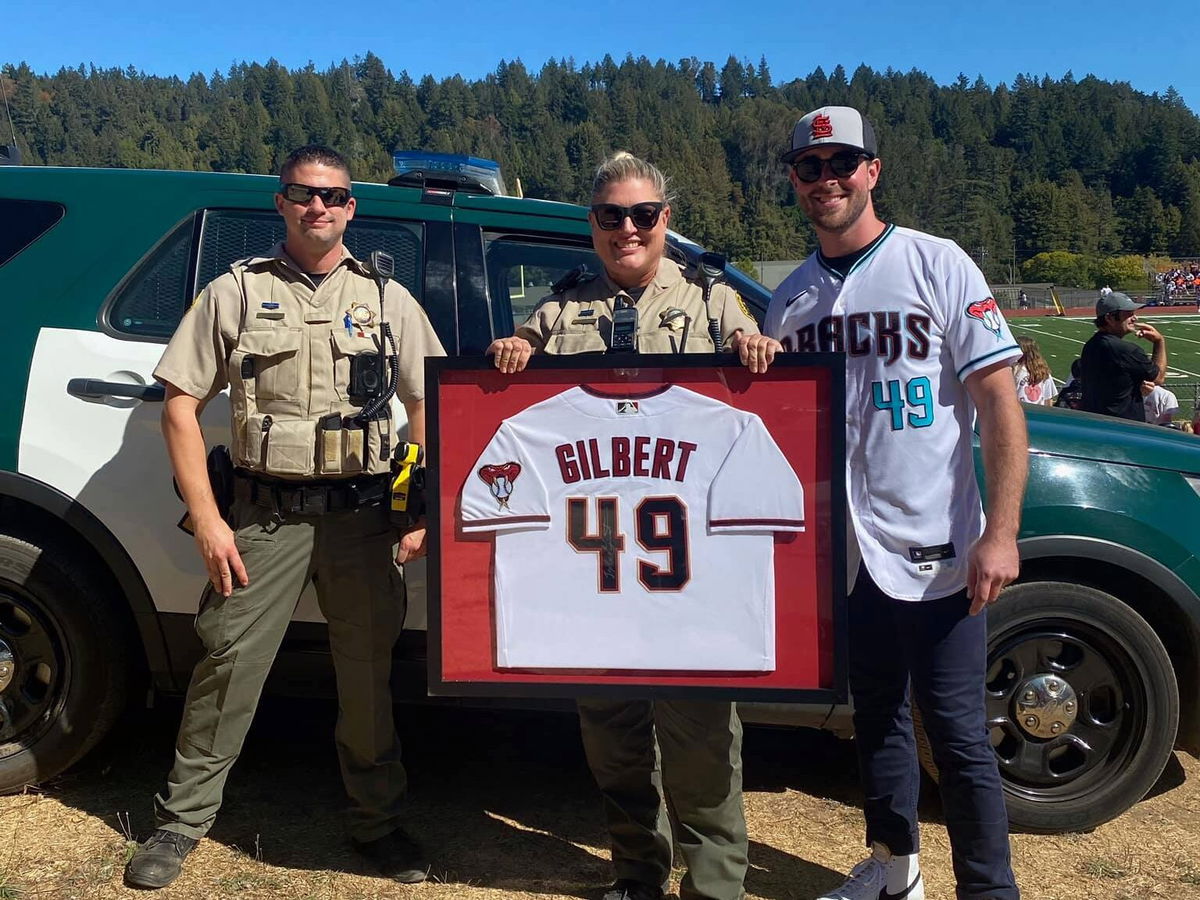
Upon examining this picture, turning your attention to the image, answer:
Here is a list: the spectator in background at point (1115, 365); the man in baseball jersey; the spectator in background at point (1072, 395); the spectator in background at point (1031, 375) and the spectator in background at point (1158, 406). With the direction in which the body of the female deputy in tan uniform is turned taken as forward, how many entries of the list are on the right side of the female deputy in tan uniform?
0

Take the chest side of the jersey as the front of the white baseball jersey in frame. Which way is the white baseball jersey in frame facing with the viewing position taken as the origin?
facing away from the viewer

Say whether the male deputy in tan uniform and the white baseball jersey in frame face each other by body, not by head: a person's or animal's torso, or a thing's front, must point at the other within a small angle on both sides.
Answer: no

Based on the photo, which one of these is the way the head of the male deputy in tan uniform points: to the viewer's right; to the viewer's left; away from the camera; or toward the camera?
toward the camera

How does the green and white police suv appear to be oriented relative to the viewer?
to the viewer's right

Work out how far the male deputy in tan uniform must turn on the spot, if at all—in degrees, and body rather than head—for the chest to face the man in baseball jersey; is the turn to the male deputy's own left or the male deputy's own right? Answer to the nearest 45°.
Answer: approximately 45° to the male deputy's own left

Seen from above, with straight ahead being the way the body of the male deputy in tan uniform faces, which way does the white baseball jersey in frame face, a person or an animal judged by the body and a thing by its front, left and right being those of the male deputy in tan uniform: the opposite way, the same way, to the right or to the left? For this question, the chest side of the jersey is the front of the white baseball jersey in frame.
the opposite way

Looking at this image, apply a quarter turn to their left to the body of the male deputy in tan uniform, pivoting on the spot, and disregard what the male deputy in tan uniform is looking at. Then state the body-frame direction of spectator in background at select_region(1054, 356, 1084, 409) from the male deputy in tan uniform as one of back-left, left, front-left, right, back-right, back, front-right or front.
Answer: front-left

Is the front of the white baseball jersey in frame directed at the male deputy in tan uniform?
no

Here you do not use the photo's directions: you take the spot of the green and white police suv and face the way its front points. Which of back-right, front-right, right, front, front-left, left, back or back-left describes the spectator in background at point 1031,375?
front-left

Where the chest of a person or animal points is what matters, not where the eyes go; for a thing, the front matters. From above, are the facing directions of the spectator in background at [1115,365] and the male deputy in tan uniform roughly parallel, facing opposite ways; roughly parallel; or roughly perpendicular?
roughly perpendicular

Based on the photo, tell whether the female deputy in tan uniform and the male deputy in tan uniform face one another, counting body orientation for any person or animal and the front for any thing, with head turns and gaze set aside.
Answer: no

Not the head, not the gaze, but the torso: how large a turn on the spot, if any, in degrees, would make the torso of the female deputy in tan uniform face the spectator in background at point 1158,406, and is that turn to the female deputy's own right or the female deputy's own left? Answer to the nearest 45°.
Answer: approximately 135° to the female deputy's own left

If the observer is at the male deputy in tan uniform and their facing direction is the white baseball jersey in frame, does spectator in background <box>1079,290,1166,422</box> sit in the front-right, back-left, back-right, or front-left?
front-left

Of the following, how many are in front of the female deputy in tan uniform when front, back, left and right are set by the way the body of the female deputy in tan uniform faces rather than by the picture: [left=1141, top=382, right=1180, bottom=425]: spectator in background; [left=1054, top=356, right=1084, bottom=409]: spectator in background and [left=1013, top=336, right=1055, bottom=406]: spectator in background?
0

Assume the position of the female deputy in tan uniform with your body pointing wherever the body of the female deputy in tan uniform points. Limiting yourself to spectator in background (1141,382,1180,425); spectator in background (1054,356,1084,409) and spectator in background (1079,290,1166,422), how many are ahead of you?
0

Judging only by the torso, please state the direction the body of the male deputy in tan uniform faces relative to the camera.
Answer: toward the camera

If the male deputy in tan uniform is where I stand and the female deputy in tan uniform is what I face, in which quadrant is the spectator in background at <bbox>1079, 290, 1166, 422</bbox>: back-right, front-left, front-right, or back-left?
front-left
